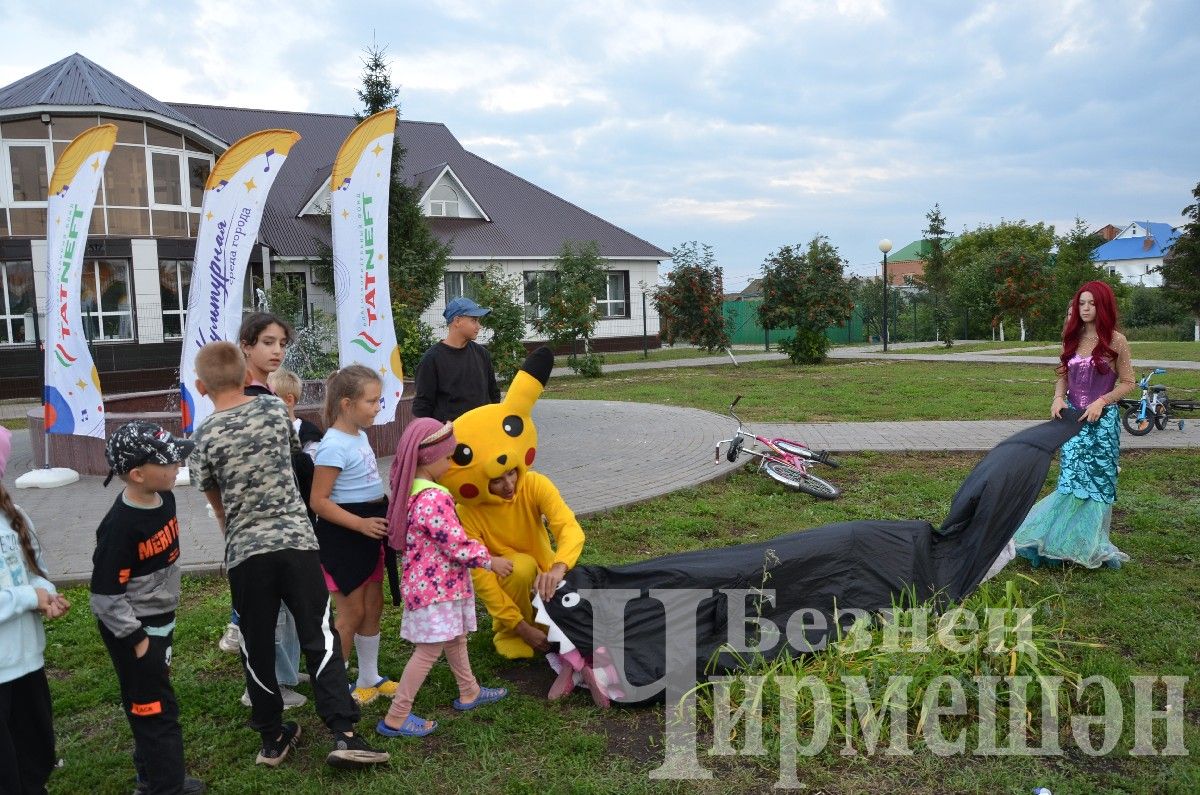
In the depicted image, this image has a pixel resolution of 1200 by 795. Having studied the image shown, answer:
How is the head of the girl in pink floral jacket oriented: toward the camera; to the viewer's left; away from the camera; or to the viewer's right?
to the viewer's right

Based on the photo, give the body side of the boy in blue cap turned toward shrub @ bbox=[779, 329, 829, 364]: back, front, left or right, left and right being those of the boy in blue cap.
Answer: left

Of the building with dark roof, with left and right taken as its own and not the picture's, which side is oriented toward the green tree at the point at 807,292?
left

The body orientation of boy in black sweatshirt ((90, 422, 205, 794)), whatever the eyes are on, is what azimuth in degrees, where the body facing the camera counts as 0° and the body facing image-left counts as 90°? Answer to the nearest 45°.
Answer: approximately 315°

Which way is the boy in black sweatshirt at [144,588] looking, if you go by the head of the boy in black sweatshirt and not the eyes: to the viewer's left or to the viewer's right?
to the viewer's right

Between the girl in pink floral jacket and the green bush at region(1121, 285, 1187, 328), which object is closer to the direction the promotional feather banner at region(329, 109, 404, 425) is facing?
the girl in pink floral jacket

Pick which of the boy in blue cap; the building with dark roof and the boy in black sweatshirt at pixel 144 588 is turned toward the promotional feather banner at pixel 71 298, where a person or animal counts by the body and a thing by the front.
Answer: the building with dark roof
